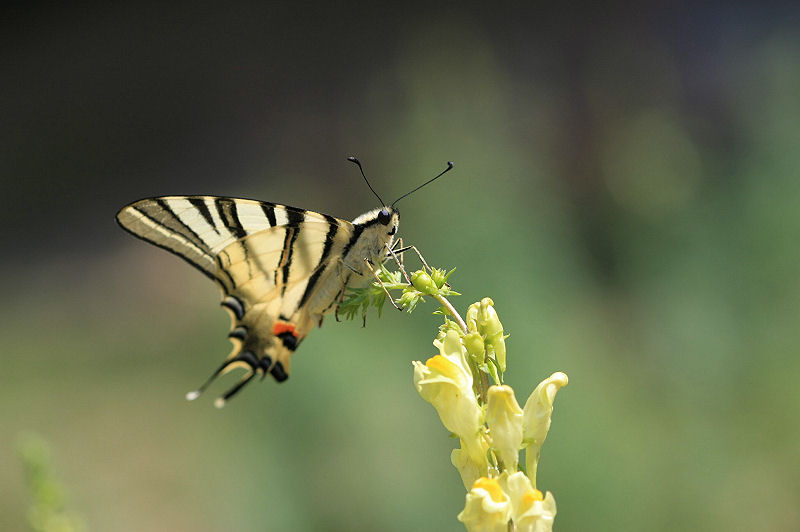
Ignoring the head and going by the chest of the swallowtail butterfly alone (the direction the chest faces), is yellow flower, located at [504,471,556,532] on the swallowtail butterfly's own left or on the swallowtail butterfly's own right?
on the swallowtail butterfly's own right

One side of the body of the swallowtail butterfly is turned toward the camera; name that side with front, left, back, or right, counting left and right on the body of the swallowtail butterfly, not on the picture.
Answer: right
